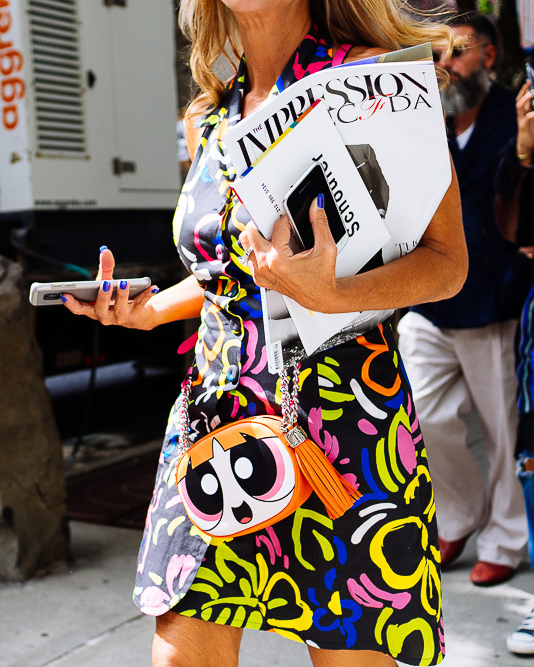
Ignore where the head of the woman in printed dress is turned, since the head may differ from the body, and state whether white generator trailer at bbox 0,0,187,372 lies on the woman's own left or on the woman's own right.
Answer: on the woman's own right

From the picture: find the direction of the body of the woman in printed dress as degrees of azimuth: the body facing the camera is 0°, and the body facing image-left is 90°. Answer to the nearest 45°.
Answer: approximately 45°

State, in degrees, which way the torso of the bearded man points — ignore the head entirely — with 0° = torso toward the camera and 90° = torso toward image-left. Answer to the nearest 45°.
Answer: approximately 45°

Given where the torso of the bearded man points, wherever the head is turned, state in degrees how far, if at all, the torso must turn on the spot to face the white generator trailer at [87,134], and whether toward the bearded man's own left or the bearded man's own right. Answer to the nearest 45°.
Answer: approximately 90° to the bearded man's own right

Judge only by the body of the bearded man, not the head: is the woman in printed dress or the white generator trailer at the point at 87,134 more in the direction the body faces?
the woman in printed dress
